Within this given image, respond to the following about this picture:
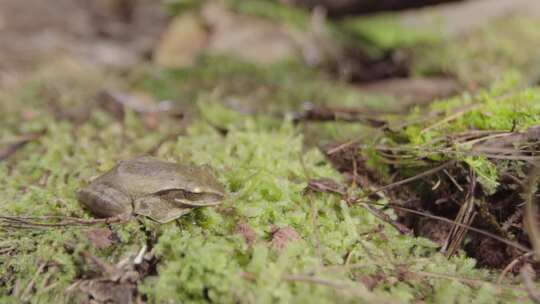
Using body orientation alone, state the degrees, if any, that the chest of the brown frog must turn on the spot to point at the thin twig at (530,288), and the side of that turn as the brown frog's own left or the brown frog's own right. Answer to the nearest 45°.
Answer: approximately 45° to the brown frog's own right

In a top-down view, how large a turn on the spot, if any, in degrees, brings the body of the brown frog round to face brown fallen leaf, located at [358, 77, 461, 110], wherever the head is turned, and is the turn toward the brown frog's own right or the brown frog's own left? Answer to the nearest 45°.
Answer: approximately 45° to the brown frog's own left

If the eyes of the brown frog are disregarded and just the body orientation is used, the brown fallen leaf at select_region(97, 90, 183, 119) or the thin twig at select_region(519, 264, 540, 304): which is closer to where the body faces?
the thin twig

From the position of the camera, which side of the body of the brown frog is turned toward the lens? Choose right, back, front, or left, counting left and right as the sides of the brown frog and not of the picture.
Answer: right

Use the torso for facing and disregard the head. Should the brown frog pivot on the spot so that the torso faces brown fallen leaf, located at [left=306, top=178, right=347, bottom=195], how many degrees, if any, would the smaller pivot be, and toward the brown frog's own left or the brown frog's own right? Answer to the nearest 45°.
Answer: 0° — it already faces it

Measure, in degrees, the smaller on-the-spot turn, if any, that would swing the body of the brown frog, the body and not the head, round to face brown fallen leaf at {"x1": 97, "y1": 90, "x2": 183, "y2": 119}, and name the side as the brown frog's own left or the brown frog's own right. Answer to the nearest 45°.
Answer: approximately 90° to the brown frog's own left
